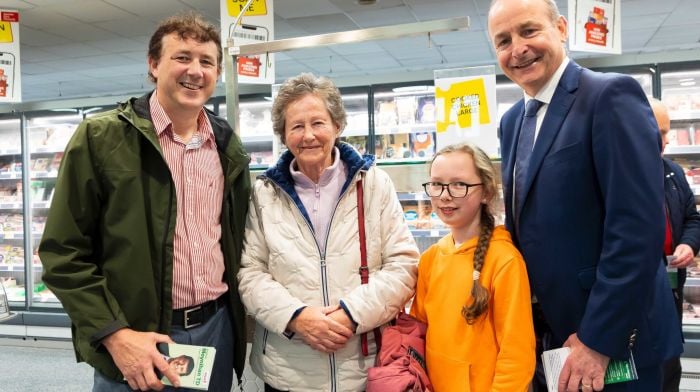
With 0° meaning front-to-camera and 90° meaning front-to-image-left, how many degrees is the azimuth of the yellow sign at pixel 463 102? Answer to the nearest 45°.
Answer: approximately 0°

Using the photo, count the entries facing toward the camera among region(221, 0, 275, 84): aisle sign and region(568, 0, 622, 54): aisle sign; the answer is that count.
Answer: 2

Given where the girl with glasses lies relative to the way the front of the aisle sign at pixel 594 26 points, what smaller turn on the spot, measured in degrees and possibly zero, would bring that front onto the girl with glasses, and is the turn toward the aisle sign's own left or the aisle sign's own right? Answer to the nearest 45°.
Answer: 0° — it already faces them

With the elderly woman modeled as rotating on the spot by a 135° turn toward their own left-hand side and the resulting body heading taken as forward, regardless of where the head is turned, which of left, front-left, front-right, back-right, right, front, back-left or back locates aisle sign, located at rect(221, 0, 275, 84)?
front-left
